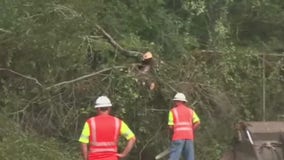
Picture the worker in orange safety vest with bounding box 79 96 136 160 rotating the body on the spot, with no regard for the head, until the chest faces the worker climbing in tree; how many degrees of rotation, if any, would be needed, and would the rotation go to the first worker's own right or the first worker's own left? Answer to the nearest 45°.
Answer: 0° — they already face them

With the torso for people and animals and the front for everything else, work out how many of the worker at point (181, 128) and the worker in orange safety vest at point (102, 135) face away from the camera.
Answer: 2

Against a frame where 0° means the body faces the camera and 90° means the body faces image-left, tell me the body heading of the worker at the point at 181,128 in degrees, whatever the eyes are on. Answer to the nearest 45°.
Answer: approximately 180°

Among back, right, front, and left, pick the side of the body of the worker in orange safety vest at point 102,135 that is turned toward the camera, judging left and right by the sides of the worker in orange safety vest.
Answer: back
